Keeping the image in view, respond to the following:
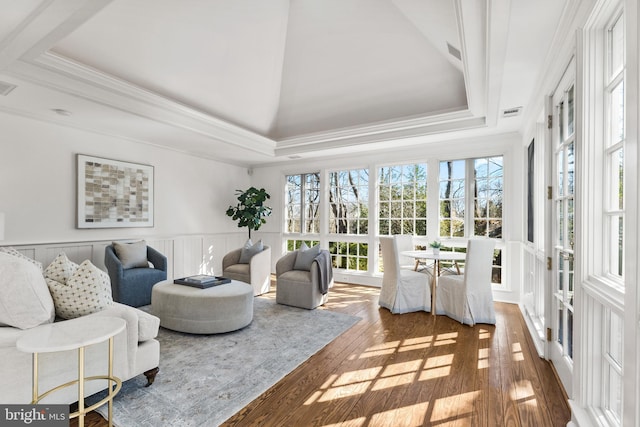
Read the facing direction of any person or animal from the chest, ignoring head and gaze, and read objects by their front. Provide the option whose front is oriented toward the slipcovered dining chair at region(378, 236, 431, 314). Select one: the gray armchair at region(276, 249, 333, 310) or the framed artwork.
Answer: the framed artwork

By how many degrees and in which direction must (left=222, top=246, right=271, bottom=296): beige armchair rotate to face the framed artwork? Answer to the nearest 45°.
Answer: approximately 45° to its right

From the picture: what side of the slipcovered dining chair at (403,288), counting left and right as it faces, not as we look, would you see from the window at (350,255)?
left

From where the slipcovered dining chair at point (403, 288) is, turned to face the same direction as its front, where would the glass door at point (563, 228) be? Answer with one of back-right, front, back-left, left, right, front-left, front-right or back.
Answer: right

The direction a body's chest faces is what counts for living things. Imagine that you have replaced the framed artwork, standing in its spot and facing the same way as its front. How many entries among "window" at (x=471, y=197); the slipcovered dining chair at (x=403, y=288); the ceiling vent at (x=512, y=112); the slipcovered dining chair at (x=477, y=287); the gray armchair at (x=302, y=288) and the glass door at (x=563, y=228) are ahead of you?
6

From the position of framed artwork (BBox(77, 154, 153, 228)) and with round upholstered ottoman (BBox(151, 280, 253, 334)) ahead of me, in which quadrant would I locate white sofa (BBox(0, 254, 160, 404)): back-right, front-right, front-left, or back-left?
front-right

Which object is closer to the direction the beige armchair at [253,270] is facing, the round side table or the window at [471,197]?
the round side table

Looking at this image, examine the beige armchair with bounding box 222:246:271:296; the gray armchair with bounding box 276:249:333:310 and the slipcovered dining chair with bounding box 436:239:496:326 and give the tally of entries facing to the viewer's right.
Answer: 0

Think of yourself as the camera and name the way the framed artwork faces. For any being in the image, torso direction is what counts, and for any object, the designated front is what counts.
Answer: facing the viewer and to the right of the viewer

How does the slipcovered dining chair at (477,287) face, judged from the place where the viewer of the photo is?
facing away from the viewer and to the left of the viewer

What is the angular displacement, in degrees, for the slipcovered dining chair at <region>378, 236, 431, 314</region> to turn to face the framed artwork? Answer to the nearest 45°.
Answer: approximately 135° to its left

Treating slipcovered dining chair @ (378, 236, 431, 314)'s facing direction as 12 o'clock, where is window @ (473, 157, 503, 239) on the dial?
The window is roughly at 12 o'clock from the slipcovered dining chair.

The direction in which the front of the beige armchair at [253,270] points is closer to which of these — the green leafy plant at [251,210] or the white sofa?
the white sofa

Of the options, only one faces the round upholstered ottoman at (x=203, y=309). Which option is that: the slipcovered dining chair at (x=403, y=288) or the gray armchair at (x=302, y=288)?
the gray armchair

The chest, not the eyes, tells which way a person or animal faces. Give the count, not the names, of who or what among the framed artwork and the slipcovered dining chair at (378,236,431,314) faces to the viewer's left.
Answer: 0

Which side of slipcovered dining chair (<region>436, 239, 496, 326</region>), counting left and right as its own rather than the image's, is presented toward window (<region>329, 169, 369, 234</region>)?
front

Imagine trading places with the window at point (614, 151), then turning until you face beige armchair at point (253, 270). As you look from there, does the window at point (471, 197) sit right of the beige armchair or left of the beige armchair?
right
